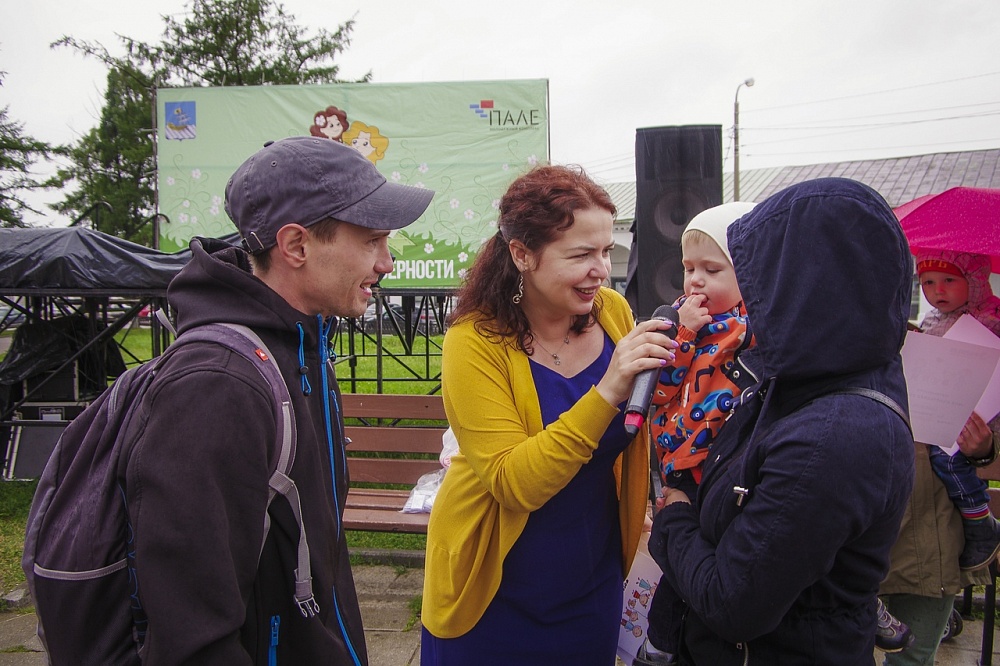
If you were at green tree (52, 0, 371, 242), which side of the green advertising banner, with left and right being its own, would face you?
back

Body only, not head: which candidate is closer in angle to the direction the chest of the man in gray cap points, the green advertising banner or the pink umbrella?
the pink umbrella

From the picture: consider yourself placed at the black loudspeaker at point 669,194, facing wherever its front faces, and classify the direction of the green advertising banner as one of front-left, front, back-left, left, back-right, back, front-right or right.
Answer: back-right

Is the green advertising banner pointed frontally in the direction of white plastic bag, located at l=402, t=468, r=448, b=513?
yes

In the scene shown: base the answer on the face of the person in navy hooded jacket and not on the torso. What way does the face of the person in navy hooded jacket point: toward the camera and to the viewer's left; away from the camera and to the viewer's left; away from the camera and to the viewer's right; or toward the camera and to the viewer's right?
away from the camera and to the viewer's left

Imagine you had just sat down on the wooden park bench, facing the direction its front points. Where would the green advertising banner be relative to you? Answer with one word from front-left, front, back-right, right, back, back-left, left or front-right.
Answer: back

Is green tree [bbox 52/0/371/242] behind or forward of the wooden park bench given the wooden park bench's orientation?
behind

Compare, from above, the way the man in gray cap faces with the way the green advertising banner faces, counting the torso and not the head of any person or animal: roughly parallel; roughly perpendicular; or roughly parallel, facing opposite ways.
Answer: roughly perpendicular

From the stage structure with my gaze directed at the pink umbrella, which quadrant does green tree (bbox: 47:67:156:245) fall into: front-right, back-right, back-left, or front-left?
back-left

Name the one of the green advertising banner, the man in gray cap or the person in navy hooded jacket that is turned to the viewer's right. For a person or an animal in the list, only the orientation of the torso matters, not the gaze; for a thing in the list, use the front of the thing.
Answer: the man in gray cap
